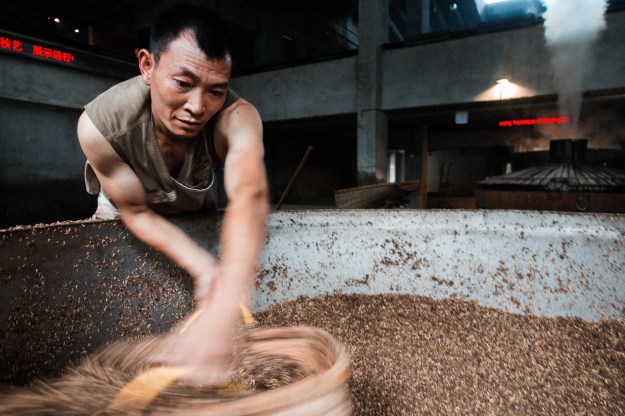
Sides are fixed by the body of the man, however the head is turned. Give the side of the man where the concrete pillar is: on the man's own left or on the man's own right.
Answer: on the man's own left

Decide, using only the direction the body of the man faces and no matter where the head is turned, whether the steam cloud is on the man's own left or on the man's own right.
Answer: on the man's own left

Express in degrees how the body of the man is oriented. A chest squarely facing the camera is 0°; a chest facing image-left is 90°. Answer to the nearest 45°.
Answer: approximately 315°

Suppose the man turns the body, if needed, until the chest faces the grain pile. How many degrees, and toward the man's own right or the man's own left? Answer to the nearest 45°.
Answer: approximately 45° to the man's own left
